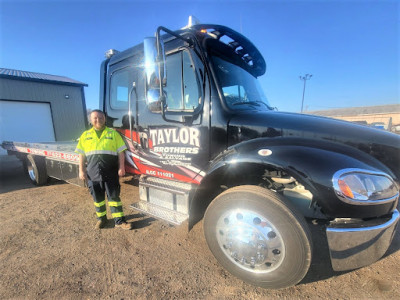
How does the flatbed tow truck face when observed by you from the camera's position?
facing the viewer and to the right of the viewer

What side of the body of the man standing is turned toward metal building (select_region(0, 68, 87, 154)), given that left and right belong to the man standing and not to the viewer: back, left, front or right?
back

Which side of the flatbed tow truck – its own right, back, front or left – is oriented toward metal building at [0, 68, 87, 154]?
back

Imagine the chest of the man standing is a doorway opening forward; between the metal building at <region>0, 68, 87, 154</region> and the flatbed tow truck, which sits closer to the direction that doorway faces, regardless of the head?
the flatbed tow truck

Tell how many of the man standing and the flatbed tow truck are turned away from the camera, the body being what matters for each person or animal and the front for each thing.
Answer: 0

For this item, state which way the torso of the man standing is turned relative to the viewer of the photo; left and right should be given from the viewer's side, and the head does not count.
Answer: facing the viewer
